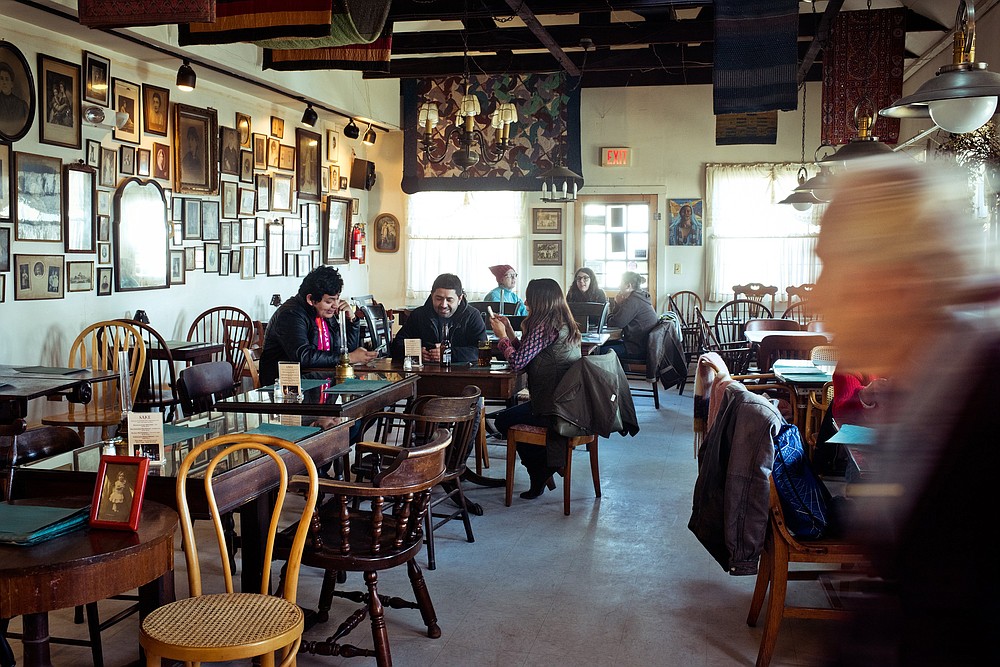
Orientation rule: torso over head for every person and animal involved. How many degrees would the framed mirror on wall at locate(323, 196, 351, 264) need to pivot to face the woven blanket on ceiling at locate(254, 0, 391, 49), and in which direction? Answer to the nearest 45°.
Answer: approximately 45° to its right

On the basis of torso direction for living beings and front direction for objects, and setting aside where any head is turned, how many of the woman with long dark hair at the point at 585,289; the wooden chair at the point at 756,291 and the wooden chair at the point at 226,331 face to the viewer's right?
0

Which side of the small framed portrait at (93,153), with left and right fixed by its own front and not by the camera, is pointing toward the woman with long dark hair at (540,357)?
front

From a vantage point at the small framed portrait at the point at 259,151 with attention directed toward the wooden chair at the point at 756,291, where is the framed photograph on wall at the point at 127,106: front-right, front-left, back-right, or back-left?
back-right

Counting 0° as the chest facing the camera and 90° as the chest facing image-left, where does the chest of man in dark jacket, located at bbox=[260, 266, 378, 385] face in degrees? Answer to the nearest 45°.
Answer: approximately 315°

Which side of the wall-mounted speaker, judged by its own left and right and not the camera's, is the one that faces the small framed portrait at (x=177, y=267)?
right

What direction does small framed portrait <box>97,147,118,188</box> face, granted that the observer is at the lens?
facing the viewer and to the right of the viewer

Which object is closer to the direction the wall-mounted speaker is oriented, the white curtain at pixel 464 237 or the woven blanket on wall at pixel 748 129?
the woven blanket on wall

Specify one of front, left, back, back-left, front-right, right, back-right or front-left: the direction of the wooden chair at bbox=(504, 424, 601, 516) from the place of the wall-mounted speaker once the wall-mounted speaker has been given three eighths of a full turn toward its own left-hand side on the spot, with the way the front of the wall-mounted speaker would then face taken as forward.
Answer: back

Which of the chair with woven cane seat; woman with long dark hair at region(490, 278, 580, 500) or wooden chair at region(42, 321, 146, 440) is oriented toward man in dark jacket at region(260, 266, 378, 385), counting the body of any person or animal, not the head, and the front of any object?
the woman with long dark hair

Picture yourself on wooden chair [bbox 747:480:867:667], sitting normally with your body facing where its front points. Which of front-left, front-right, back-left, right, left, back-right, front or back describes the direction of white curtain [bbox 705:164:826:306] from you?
left

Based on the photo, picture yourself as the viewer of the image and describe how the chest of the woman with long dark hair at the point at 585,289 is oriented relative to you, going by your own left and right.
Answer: facing the viewer

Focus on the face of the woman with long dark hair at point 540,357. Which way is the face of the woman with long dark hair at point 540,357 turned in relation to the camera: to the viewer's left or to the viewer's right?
to the viewer's left

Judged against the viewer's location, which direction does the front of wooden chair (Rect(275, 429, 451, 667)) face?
facing away from the viewer and to the left of the viewer

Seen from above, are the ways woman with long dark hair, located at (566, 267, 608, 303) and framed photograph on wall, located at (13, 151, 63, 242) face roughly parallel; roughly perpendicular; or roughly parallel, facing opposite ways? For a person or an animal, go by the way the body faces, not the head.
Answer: roughly perpendicular
